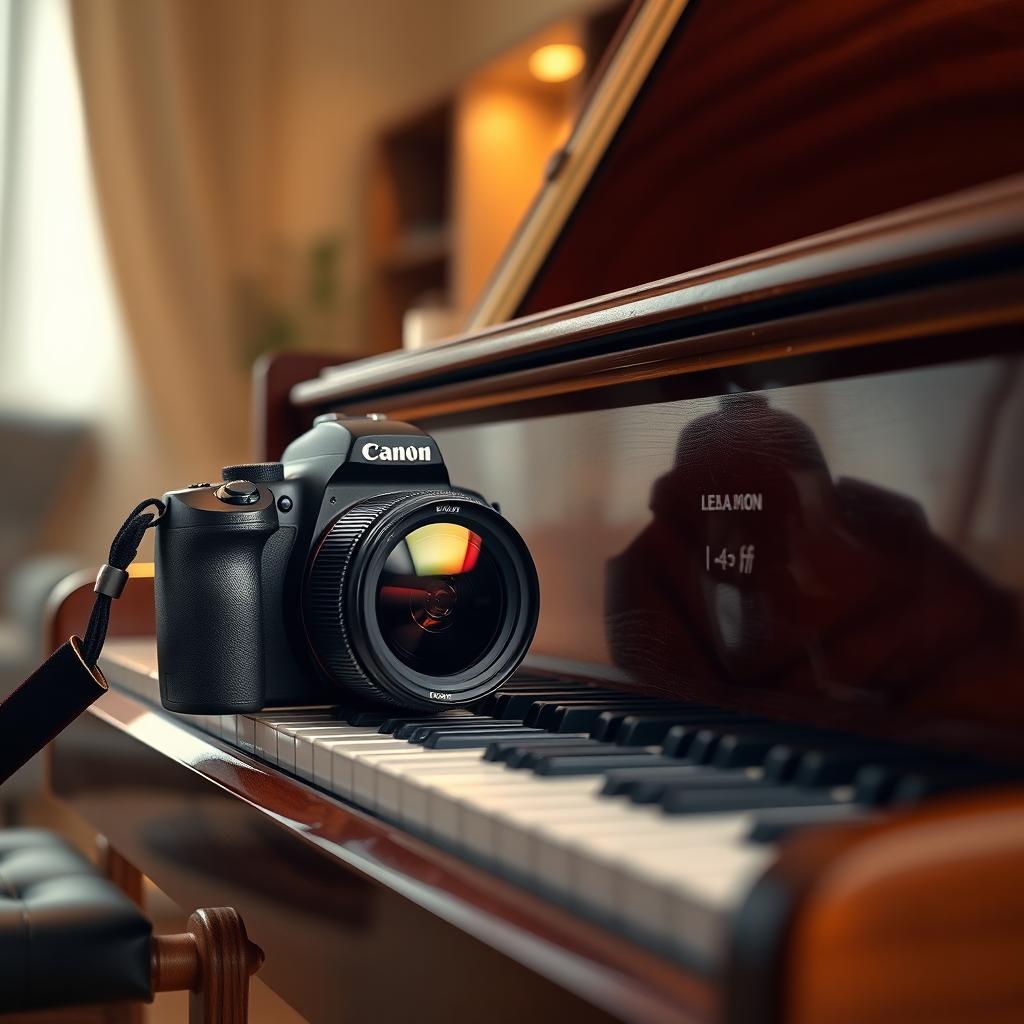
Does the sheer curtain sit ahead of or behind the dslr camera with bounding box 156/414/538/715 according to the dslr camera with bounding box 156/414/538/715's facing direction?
behind

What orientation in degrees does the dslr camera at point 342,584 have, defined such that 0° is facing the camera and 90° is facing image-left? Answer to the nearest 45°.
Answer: approximately 315°

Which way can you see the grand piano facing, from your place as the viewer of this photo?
facing the viewer and to the left of the viewer

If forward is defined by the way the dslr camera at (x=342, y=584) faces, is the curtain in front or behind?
behind

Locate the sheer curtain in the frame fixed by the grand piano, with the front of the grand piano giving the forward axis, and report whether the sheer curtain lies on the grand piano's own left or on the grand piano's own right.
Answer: on the grand piano's own right
